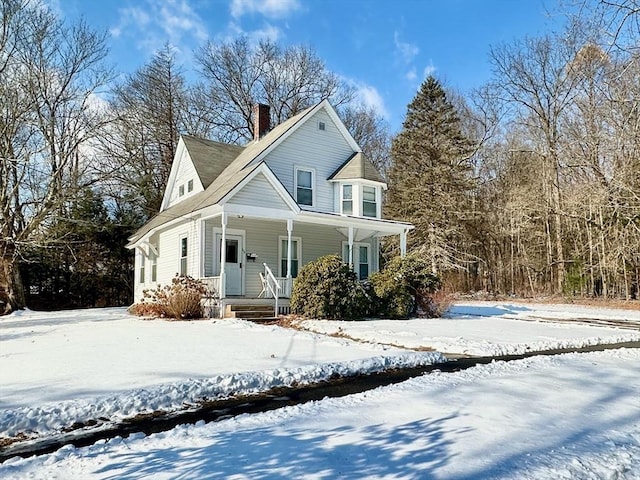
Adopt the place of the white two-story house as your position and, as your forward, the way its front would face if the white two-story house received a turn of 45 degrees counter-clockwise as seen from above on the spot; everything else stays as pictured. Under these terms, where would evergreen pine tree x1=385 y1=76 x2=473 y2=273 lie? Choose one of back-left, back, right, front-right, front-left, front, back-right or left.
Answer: front-left

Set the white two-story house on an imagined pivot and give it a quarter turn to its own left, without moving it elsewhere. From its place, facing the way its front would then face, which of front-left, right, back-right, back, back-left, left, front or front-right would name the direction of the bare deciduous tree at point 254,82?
front-left

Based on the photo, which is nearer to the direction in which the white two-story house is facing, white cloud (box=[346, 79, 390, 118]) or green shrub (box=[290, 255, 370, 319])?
the green shrub

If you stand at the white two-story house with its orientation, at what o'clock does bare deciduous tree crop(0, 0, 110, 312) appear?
The bare deciduous tree is roughly at 5 o'clock from the white two-story house.

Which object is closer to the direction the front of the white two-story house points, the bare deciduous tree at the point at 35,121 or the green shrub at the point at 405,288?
the green shrub

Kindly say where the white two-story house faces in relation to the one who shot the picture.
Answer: facing the viewer and to the right of the viewer
